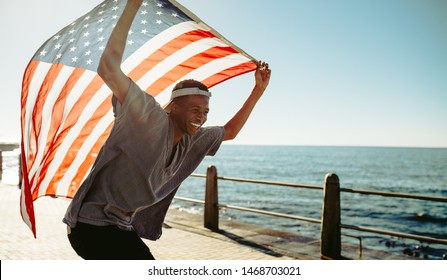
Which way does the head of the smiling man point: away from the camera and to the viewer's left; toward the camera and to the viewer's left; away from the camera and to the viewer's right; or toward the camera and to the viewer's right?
toward the camera and to the viewer's right

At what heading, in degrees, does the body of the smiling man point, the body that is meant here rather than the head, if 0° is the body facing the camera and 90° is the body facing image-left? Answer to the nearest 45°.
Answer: approximately 315°
